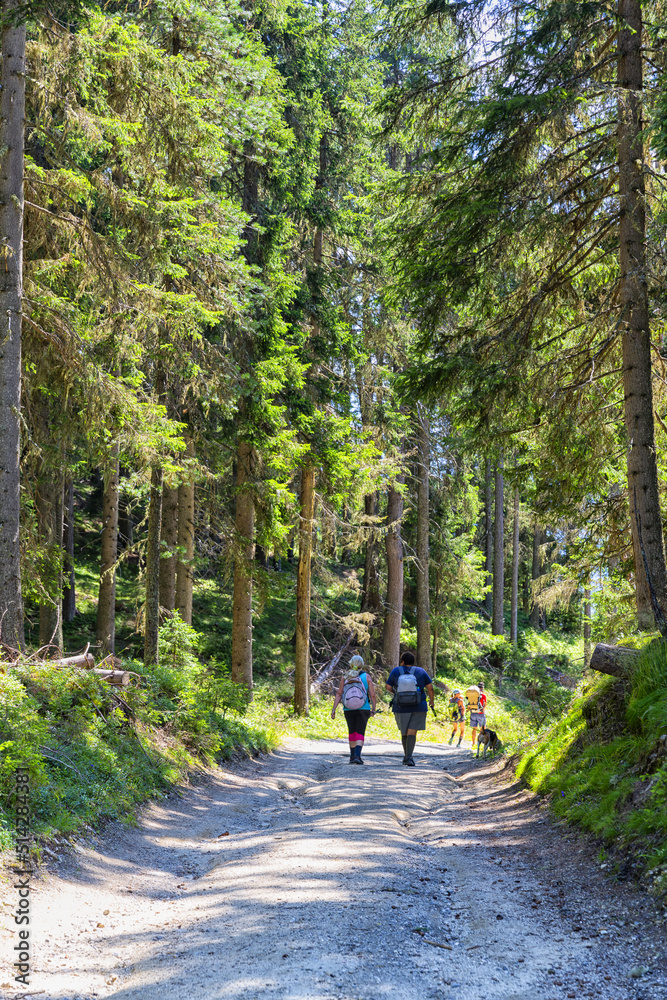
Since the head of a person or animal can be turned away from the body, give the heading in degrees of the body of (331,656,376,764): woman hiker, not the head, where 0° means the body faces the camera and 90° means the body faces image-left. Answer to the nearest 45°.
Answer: approximately 180°

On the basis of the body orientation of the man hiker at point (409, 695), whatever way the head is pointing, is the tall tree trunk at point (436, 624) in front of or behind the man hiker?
in front

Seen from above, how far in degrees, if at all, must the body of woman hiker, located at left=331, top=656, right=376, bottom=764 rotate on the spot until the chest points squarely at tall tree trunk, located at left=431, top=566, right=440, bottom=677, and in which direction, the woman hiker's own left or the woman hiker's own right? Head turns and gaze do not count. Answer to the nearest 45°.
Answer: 0° — they already face it

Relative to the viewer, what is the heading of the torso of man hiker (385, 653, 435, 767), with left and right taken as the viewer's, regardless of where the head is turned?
facing away from the viewer

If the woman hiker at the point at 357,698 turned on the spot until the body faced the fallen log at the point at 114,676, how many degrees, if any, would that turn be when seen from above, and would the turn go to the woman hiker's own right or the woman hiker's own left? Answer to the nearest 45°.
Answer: approximately 135° to the woman hiker's own left

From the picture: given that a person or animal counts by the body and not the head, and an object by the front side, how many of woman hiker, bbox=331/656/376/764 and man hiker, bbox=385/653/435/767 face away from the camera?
2

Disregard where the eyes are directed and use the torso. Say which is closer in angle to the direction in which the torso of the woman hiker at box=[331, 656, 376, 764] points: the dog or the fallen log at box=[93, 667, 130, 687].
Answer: the dog

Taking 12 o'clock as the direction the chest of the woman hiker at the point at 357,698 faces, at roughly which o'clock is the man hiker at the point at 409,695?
The man hiker is roughly at 3 o'clock from the woman hiker.

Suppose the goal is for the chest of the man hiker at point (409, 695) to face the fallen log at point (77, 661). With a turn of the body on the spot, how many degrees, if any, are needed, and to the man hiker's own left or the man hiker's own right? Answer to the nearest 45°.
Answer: approximately 135° to the man hiker's own left
